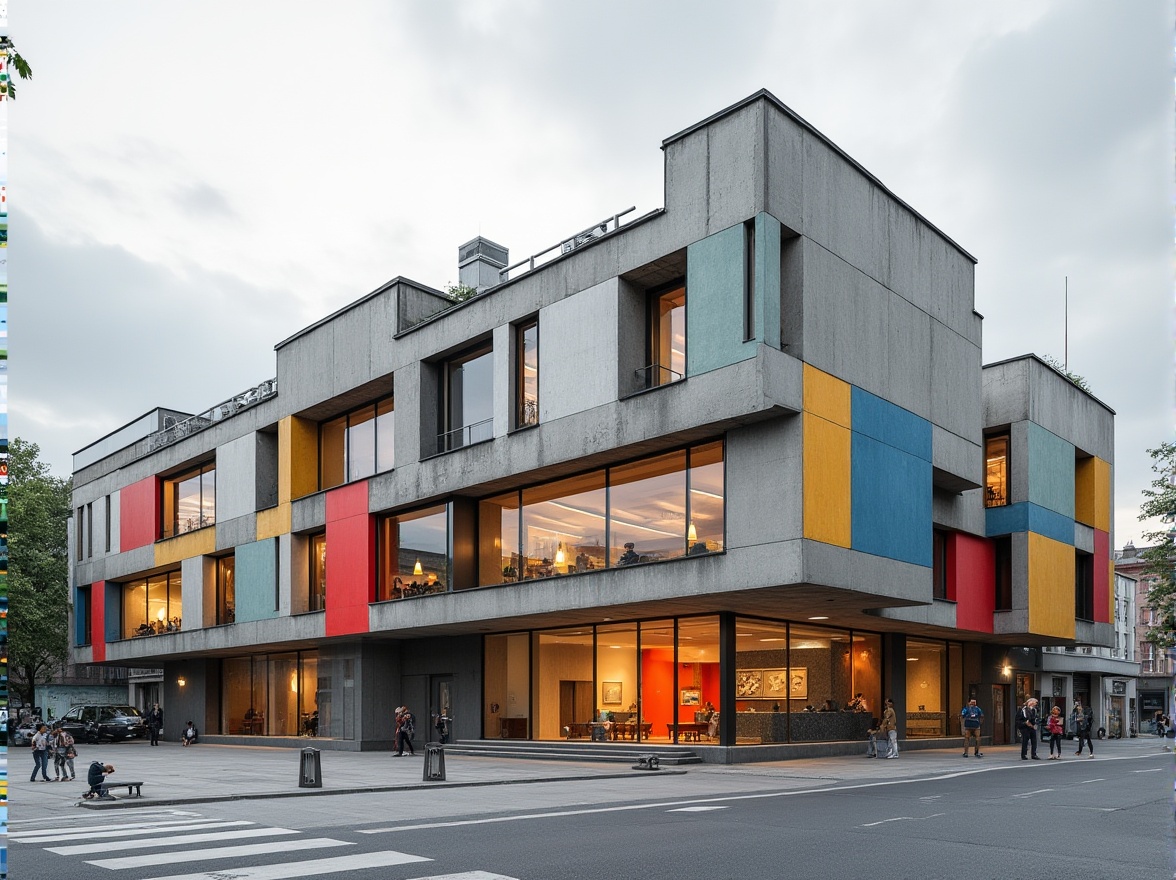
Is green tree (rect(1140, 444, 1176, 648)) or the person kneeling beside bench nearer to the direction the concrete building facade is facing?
the person kneeling beside bench

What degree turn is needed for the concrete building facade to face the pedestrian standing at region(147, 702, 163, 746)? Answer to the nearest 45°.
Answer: approximately 90° to its right

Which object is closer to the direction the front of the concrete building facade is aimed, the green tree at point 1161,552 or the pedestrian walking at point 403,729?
the pedestrian walking

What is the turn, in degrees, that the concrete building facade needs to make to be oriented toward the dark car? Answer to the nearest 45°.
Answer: approximately 90° to its right

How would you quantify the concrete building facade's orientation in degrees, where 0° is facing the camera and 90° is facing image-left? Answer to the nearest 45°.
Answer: approximately 45°
